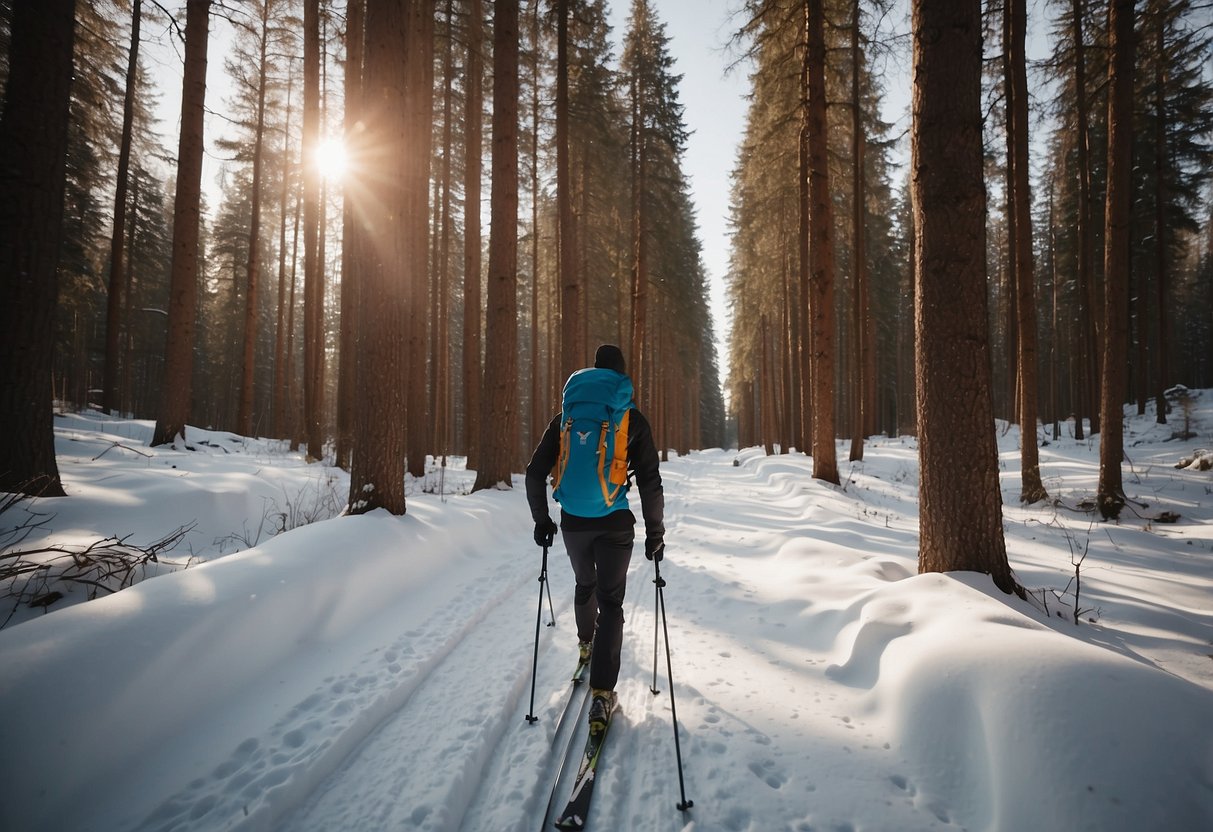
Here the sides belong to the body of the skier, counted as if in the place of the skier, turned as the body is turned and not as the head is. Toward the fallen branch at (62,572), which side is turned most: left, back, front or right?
left

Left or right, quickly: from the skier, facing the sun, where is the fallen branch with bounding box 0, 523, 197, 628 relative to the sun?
left

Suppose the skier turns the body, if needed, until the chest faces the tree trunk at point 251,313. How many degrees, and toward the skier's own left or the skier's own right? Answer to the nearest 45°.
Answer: approximately 45° to the skier's own left

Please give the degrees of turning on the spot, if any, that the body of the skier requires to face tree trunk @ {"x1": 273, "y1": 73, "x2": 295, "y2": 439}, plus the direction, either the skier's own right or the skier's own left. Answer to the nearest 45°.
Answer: approximately 45° to the skier's own left

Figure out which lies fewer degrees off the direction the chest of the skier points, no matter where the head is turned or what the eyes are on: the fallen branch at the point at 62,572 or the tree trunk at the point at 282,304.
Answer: the tree trunk

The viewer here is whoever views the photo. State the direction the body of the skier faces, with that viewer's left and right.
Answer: facing away from the viewer

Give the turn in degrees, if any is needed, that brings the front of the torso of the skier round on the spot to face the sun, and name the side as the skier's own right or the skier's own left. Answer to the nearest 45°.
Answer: approximately 45° to the skier's own left

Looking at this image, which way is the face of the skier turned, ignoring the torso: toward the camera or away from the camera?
away from the camera
